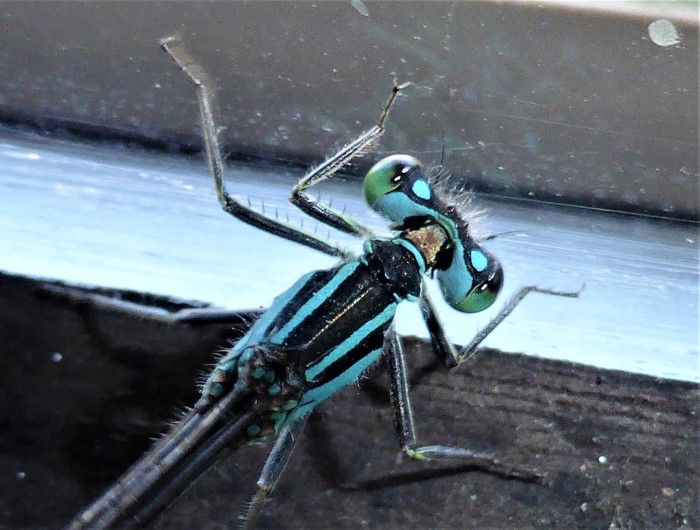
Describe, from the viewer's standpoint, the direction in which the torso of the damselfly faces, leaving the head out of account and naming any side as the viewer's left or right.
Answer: facing away from the viewer and to the right of the viewer
